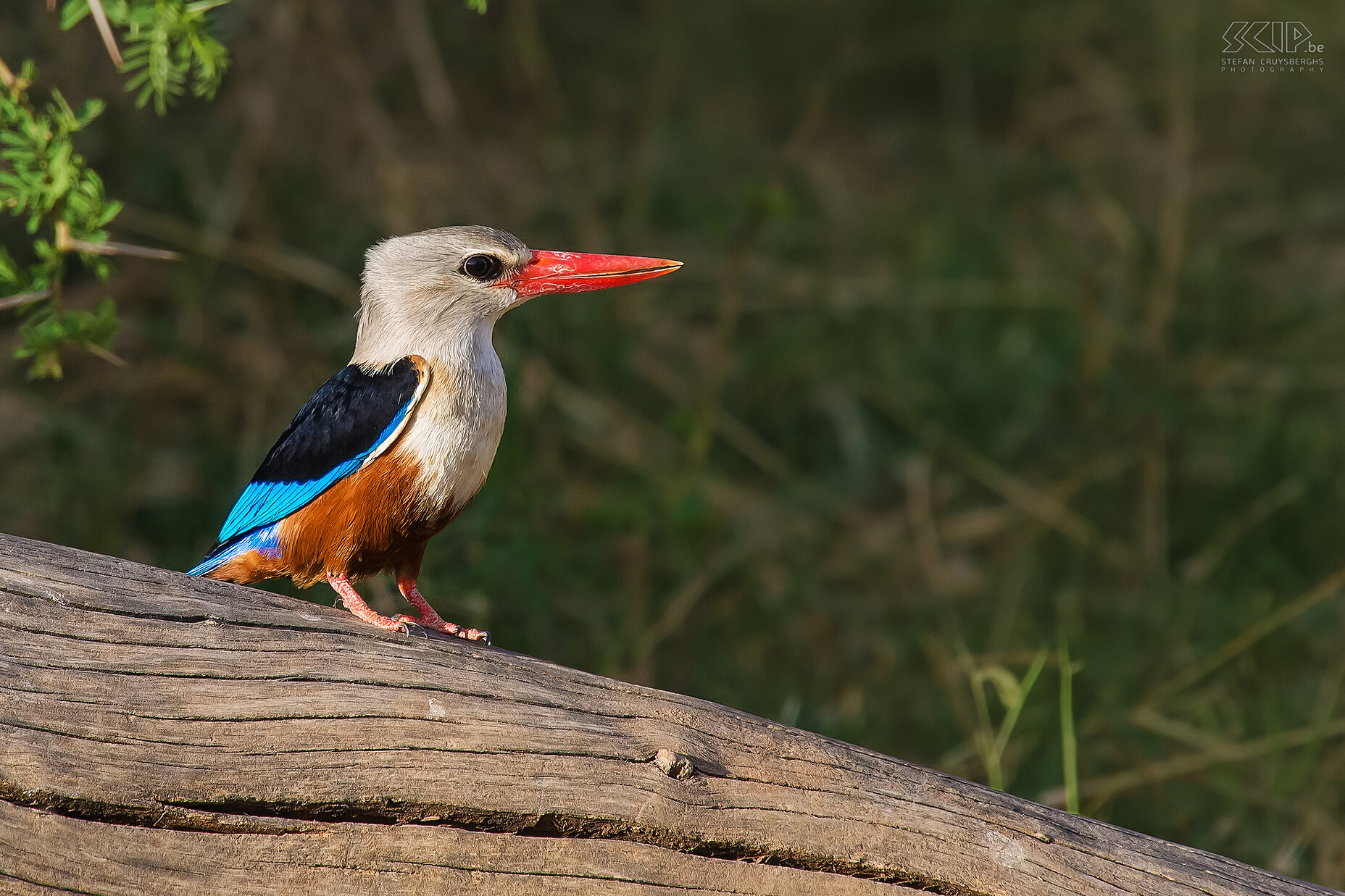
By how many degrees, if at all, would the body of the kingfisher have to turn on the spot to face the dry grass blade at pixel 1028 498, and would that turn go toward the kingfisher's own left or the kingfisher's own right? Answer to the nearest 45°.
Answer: approximately 45° to the kingfisher's own left

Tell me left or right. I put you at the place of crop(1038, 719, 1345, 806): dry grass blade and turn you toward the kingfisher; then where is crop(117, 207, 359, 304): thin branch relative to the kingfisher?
right

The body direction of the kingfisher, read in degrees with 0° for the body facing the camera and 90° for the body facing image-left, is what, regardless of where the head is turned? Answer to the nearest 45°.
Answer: approximately 270°
